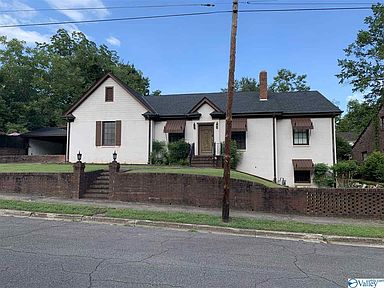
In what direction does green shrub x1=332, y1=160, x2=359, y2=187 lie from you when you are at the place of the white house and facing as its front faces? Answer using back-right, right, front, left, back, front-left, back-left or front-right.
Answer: left

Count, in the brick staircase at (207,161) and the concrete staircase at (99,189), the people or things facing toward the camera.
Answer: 2

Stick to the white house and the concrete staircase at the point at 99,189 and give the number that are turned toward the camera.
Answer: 2

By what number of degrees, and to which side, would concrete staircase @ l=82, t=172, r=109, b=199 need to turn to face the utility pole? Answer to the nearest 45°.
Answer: approximately 45° to its left

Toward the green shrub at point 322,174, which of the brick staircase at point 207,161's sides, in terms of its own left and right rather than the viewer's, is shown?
left

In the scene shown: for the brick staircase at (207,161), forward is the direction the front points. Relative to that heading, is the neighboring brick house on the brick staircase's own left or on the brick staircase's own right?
on the brick staircase's own left

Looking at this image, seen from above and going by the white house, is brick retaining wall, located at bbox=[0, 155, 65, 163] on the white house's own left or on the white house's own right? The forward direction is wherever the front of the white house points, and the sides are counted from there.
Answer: on the white house's own right

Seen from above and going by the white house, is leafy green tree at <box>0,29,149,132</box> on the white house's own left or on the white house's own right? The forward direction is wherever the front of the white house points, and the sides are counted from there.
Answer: on the white house's own right

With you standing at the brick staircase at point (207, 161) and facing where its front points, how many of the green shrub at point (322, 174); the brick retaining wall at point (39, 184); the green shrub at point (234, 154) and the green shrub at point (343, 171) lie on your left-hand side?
3

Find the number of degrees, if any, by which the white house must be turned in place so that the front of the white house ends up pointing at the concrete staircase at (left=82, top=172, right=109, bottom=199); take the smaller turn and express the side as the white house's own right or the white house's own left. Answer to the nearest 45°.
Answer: approximately 45° to the white house's own right

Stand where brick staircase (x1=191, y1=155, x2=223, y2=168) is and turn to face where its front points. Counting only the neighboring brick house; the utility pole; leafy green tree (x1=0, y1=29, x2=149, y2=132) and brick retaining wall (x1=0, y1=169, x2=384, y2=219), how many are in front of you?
2

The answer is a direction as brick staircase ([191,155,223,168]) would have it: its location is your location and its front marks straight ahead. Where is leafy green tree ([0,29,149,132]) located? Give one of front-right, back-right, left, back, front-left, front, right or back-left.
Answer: back-right

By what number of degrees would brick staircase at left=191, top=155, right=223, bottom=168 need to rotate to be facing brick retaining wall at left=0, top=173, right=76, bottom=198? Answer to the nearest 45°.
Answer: approximately 45° to its right

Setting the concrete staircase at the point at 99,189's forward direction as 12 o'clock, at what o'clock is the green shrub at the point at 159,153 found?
The green shrub is roughly at 7 o'clock from the concrete staircase.

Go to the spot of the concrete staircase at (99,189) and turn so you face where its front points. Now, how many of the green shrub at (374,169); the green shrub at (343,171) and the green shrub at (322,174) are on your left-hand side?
3

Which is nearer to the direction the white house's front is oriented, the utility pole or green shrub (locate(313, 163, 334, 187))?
the utility pole
